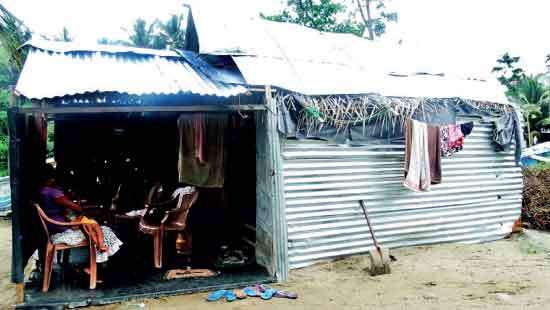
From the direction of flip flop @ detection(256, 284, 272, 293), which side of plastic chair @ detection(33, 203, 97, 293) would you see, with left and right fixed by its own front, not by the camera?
front

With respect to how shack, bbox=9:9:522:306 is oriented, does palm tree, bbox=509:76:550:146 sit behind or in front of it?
behind

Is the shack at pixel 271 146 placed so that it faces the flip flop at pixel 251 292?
yes

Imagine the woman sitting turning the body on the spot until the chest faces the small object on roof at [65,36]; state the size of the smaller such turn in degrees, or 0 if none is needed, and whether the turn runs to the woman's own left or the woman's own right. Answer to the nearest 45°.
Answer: approximately 90° to the woman's own left

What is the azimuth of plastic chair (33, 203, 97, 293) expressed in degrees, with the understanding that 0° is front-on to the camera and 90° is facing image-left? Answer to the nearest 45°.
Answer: approximately 270°

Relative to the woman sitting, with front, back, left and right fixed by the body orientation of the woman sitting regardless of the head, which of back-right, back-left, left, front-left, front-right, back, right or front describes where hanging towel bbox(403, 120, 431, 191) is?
front

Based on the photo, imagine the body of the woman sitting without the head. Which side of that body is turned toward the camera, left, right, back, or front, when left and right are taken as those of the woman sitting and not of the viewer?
right

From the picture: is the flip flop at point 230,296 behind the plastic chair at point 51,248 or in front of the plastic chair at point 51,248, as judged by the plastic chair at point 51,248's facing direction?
in front

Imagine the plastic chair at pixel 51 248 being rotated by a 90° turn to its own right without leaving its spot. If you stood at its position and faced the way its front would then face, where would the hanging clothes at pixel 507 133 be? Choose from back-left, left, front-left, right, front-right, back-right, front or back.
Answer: left

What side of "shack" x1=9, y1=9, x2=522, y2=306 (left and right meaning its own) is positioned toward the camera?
front

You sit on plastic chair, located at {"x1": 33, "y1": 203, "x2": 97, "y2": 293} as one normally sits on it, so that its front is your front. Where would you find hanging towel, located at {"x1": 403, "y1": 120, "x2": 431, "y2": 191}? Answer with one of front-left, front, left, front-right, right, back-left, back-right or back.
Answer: front

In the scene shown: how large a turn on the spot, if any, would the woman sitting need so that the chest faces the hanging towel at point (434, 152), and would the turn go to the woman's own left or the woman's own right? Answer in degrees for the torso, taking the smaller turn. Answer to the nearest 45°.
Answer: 0° — they already face it
